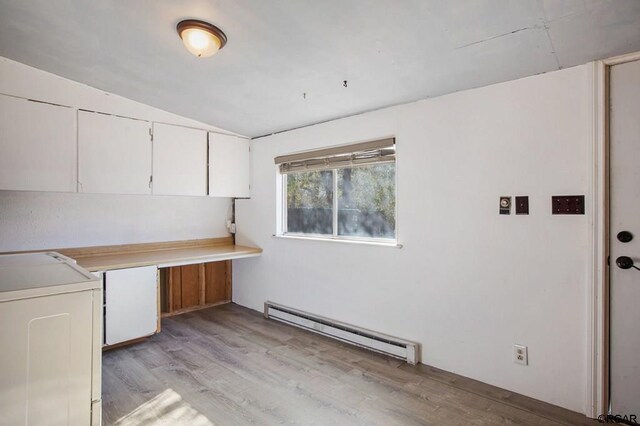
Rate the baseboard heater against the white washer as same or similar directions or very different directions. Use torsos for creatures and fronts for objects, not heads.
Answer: very different directions

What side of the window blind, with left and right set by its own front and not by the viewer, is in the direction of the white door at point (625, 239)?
left

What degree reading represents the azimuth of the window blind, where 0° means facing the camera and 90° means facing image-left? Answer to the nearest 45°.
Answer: approximately 45°

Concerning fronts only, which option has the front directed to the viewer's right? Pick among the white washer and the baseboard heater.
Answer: the white washer

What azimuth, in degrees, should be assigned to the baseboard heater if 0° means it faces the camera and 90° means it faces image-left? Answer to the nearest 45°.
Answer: approximately 45°

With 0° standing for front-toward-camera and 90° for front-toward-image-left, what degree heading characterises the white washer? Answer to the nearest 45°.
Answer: approximately 270°

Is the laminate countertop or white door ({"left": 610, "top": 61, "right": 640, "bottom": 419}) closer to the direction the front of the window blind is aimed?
the laminate countertop

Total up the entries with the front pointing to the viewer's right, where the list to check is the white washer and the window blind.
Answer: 1
